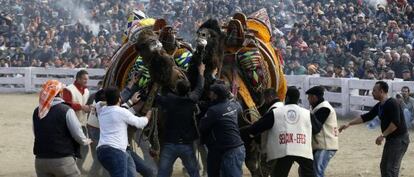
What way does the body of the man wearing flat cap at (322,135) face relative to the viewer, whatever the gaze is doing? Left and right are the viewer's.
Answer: facing to the left of the viewer

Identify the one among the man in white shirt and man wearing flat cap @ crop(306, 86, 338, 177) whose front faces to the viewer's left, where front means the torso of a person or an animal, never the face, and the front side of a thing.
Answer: the man wearing flat cap

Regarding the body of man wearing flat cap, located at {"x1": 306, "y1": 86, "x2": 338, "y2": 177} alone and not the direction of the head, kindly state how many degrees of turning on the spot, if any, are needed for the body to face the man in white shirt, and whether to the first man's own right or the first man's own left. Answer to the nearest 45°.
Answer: approximately 45° to the first man's own left

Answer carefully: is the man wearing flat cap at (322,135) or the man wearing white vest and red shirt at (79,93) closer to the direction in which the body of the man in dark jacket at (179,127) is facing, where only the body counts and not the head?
the man wearing white vest and red shirt

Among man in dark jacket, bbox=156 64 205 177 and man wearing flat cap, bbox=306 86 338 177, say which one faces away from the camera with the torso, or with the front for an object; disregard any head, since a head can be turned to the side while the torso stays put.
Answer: the man in dark jacket

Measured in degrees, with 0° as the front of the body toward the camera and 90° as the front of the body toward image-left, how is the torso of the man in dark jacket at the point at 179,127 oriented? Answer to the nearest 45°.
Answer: approximately 180°

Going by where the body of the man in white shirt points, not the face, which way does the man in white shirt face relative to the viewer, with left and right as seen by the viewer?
facing away from the viewer and to the right of the viewer

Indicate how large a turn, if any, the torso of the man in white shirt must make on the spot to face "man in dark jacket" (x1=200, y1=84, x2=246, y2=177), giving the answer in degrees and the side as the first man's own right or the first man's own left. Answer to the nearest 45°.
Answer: approximately 45° to the first man's own right
